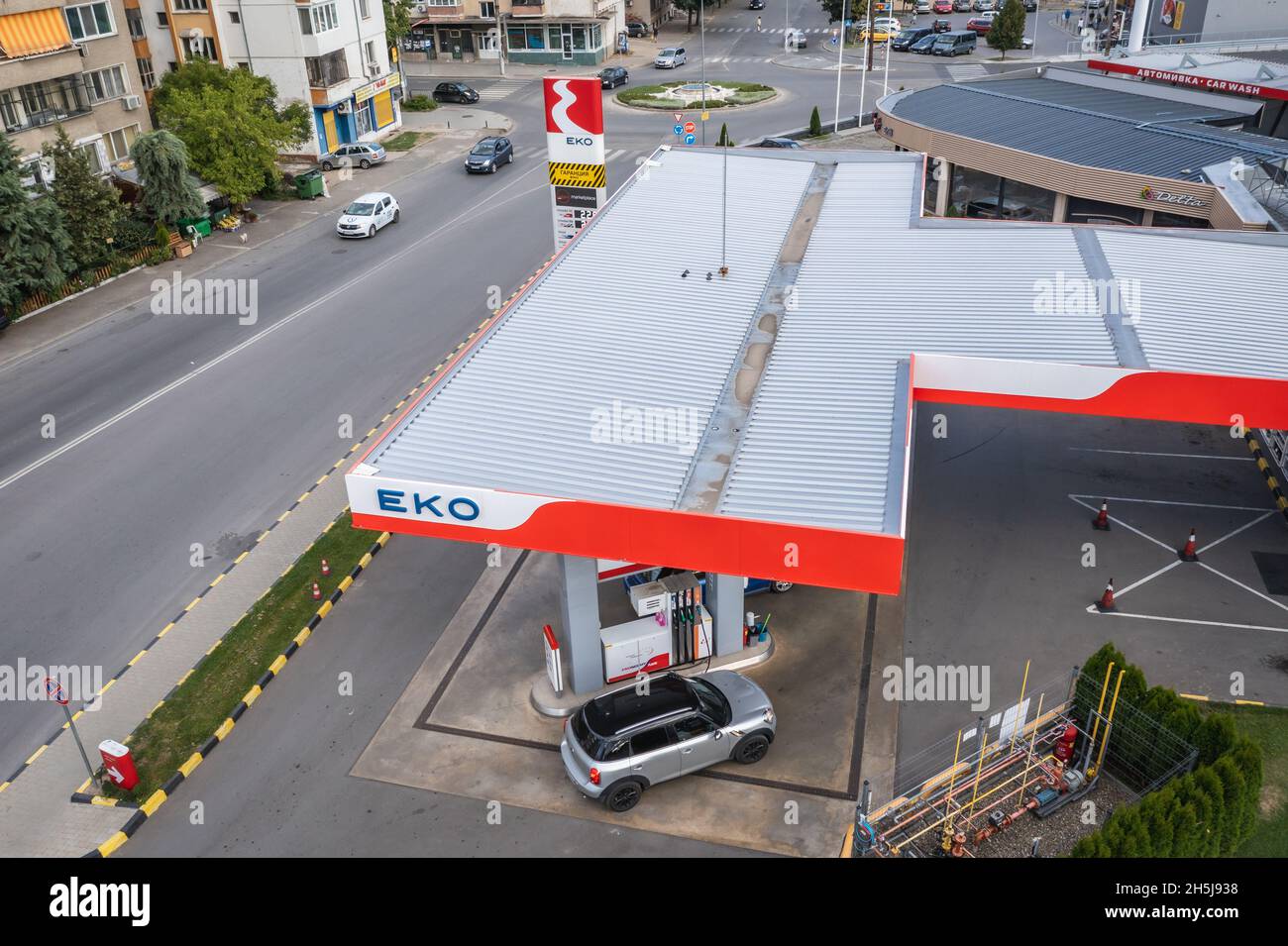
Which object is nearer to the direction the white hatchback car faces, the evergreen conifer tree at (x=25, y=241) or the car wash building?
the evergreen conifer tree

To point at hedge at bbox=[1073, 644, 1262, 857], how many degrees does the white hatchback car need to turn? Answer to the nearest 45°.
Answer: approximately 45° to its left

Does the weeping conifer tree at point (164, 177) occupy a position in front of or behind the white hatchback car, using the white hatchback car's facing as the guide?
in front

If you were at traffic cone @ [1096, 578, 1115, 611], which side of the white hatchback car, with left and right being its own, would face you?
left

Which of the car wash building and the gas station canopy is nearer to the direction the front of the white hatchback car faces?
the gas station canopy

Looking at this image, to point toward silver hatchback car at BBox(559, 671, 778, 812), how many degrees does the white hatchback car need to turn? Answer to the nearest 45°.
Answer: approximately 45° to its left

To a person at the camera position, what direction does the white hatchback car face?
facing the viewer and to the left of the viewer

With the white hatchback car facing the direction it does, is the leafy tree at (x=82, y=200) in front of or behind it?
in front

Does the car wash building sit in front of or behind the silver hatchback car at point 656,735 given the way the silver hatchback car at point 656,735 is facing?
in front

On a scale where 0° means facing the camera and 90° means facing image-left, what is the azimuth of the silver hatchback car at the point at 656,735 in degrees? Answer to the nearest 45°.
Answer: approximately 225°

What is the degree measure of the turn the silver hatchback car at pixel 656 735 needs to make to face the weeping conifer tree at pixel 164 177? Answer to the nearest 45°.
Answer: approximately 90° to its left
